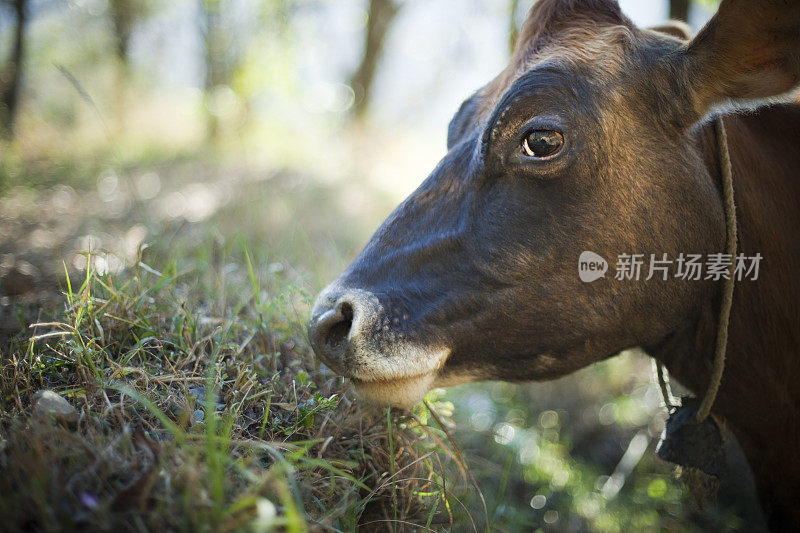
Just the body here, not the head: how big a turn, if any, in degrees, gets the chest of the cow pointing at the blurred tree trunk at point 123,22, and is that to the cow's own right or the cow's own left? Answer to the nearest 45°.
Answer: approximately 45° to the cow's own right

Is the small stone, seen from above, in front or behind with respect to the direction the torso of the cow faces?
in front

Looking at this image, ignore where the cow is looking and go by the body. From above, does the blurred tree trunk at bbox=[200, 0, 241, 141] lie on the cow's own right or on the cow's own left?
on the cow's own right

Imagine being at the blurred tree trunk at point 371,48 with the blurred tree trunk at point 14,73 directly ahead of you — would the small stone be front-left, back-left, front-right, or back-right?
front-left

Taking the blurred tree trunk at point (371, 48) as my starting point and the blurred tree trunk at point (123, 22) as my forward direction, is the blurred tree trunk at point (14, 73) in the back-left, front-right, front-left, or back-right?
front-left

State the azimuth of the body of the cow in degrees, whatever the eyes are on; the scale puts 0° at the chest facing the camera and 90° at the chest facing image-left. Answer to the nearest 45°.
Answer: approximately 90°
